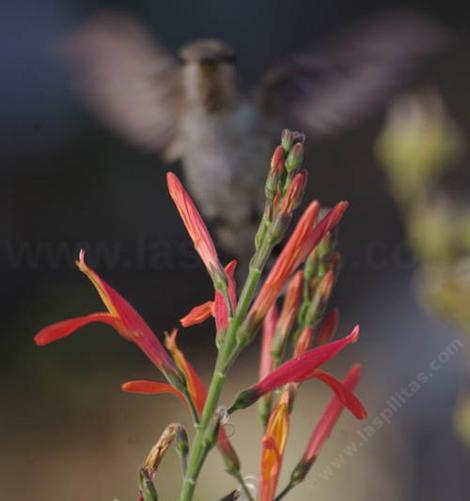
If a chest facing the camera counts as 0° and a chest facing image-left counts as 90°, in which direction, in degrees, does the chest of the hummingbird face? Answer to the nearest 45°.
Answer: approximately 0°

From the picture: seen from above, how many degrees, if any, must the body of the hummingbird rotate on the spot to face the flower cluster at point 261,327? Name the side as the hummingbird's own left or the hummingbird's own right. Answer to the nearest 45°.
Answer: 0° — it already faces it
